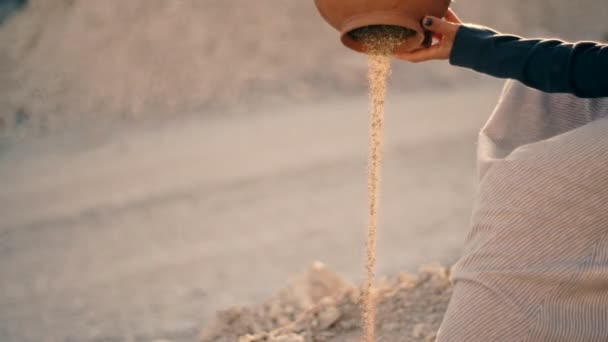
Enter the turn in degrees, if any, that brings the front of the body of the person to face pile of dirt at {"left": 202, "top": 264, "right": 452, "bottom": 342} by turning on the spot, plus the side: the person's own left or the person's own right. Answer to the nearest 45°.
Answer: approximately 45° to the person's own right

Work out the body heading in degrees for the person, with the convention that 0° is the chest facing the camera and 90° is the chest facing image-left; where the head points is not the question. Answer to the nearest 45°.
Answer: approximately 90°

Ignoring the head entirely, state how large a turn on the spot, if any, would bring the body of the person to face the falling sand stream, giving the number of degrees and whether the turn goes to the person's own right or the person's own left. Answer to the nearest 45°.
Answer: approximately 45° to the person's own right
